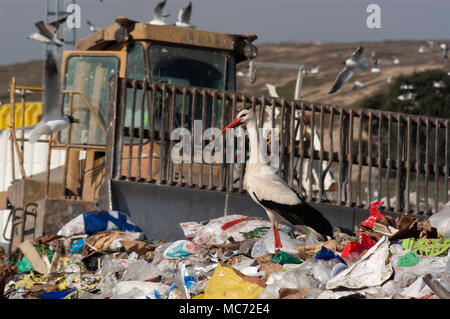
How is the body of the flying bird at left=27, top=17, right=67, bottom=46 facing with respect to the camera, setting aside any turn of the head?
to the viewer's left

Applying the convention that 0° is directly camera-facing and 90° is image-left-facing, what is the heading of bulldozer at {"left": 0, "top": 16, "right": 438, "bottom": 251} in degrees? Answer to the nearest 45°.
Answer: approximately 315°

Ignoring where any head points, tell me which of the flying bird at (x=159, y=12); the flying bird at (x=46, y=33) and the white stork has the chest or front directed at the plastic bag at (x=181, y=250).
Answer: the white stork

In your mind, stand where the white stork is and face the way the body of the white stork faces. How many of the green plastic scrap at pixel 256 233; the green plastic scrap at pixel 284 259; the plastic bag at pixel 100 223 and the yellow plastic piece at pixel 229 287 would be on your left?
2

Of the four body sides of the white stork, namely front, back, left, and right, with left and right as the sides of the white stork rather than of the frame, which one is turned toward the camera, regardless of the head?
left
